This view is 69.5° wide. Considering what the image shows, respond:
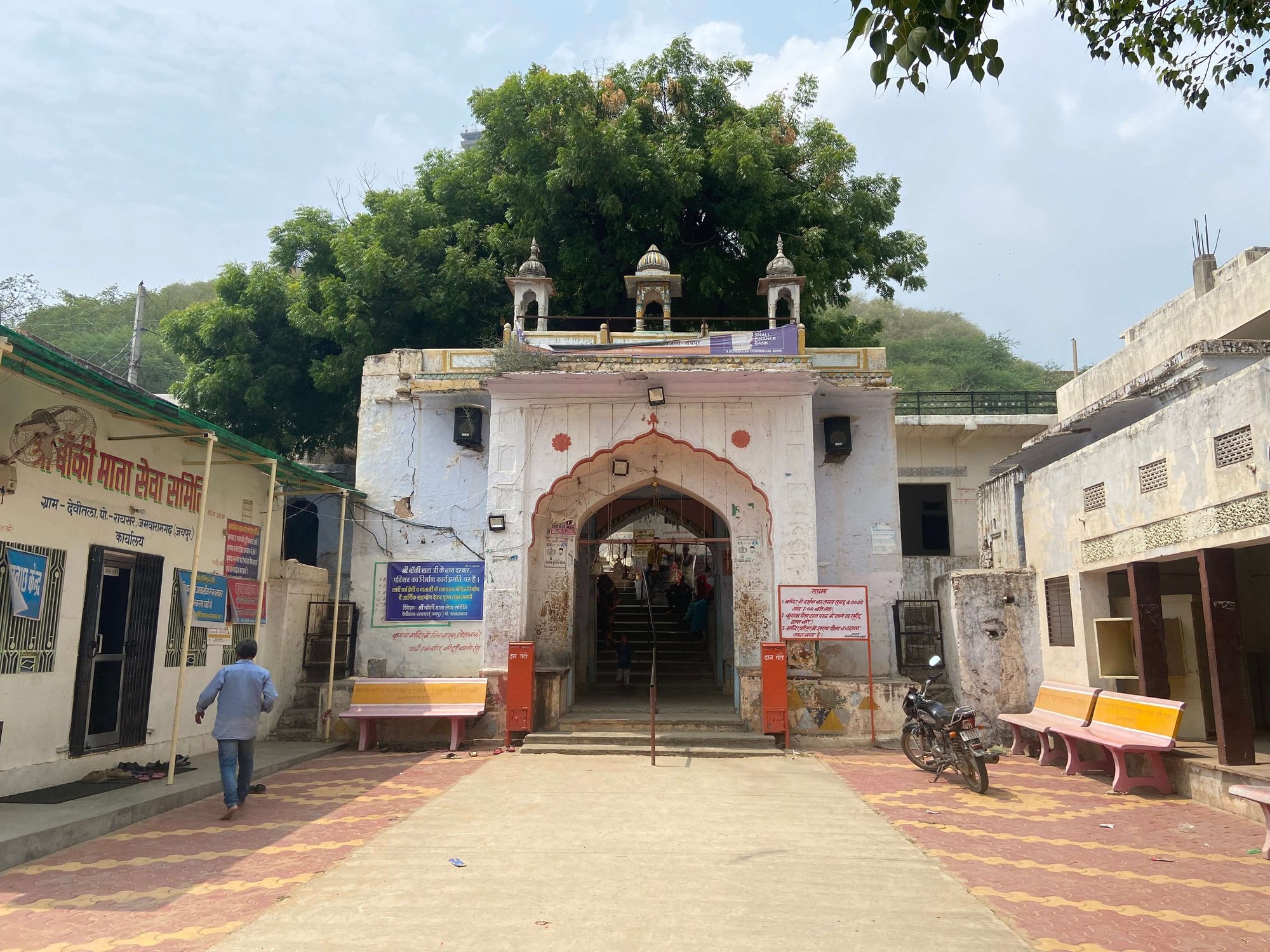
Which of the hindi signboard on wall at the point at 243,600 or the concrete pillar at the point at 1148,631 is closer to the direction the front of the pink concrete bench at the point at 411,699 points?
the concrete pillar

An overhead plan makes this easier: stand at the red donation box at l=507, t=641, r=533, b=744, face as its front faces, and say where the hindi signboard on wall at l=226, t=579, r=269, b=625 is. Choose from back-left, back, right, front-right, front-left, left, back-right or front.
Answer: right

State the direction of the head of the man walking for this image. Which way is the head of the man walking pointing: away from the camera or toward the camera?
away from the camera

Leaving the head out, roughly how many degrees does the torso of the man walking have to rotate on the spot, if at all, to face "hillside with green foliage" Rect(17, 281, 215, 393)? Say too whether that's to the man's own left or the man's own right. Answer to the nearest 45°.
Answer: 0° — they already face it

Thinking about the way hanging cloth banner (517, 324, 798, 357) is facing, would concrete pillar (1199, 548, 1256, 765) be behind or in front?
in front

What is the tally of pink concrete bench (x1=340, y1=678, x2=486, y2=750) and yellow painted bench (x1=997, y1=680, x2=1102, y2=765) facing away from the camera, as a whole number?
0

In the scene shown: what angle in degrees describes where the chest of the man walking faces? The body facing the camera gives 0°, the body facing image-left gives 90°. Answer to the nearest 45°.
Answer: approximately 180°

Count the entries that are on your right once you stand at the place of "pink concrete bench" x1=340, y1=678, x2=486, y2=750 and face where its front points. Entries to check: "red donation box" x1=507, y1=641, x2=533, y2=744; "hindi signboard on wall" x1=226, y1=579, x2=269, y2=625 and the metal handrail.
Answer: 1

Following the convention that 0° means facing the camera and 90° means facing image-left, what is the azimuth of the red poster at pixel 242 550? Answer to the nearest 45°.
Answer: approximately 315°

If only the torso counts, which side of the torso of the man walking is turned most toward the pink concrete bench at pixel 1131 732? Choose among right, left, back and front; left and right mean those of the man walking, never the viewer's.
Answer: right

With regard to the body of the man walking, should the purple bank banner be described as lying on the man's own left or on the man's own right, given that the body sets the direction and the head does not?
on the man's own right

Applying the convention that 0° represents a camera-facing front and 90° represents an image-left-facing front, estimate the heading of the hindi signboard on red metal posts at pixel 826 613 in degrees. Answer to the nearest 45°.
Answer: approximately 0°

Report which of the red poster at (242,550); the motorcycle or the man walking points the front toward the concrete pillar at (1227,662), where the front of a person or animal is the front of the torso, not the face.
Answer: the red poster
